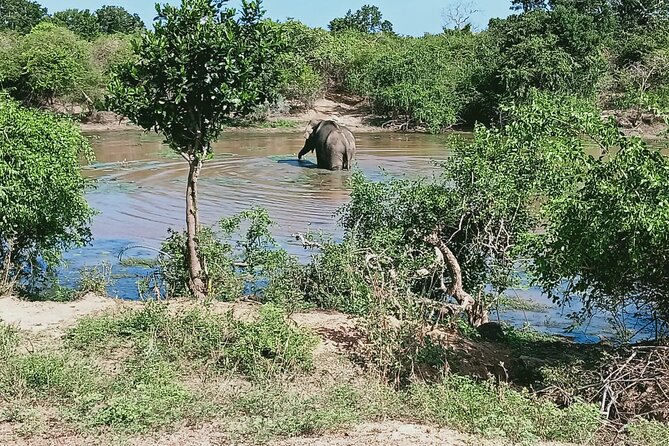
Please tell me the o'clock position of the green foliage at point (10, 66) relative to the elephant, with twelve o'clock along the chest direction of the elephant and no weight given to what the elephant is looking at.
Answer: The green foliage is roughly at 12 o'clock from the elephant.

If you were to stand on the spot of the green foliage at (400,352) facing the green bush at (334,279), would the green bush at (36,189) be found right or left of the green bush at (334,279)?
left

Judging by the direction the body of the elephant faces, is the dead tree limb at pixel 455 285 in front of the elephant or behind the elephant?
behind

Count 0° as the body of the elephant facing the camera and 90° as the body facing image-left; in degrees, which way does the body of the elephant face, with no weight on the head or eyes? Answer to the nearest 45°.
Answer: approximately 135°

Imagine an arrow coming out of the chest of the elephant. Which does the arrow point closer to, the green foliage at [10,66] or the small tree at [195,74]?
the green foliage

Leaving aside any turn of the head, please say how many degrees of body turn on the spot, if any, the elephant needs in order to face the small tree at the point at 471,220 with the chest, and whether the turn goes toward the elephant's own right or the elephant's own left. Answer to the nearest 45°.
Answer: approximately 135° to the elephant's own left

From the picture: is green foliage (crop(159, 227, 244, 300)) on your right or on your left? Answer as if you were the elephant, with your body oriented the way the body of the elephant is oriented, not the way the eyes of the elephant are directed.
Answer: on your left

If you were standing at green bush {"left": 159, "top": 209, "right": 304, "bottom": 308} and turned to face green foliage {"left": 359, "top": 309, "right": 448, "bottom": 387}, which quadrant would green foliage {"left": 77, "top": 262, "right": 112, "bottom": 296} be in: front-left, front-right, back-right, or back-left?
back-right
